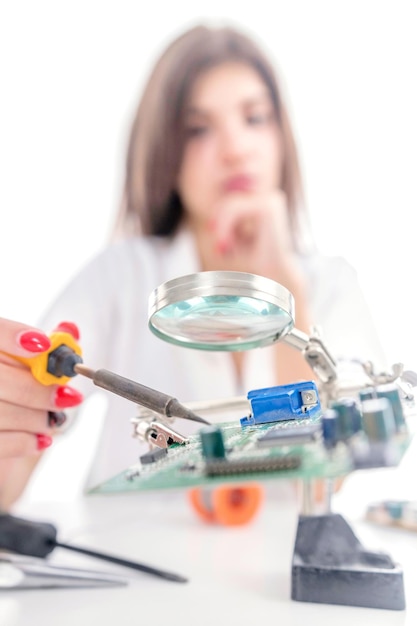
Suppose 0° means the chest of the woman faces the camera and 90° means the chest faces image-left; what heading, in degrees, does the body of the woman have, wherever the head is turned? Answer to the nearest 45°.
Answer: approximately 0°

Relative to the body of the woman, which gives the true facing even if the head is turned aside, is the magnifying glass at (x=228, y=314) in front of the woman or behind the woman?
in front

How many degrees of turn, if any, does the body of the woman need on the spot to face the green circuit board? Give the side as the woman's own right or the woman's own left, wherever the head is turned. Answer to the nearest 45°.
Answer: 0° — they already face it
